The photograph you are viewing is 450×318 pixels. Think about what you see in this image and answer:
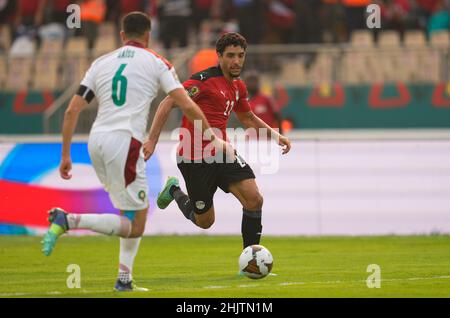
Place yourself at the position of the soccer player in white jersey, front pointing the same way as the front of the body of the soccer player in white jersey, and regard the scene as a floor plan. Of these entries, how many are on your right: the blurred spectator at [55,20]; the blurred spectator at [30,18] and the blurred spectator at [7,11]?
0

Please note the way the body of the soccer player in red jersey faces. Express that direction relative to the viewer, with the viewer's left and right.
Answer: facing the viewer and to the right of the viewer

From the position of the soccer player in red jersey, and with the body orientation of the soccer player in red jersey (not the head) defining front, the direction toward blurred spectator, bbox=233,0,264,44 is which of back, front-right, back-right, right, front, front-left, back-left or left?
back-left

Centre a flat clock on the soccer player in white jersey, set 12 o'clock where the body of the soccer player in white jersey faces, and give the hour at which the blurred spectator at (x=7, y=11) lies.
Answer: The blurred spectator is roughly at 10 o'clock from the soccer player in white jersey.

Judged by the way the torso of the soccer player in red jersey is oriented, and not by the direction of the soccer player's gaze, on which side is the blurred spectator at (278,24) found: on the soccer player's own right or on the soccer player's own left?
on the soccer player's own left

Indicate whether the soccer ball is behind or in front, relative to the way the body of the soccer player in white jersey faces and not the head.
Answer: in front

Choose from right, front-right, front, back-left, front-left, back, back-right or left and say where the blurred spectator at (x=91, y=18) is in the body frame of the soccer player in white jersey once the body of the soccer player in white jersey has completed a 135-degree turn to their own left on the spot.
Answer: right

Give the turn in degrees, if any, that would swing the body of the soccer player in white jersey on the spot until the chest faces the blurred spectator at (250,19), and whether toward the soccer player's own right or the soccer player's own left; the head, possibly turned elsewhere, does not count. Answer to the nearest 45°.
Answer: approximately 45° to the soccer player's own left

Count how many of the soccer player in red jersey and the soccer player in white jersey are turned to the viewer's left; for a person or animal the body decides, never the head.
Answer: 0

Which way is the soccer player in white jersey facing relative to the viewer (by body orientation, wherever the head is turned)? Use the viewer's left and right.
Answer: facing away from the viewer and to the right of the viewer

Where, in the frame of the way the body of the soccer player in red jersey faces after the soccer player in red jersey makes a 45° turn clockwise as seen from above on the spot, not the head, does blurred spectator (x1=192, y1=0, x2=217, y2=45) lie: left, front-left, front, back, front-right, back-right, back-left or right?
back
